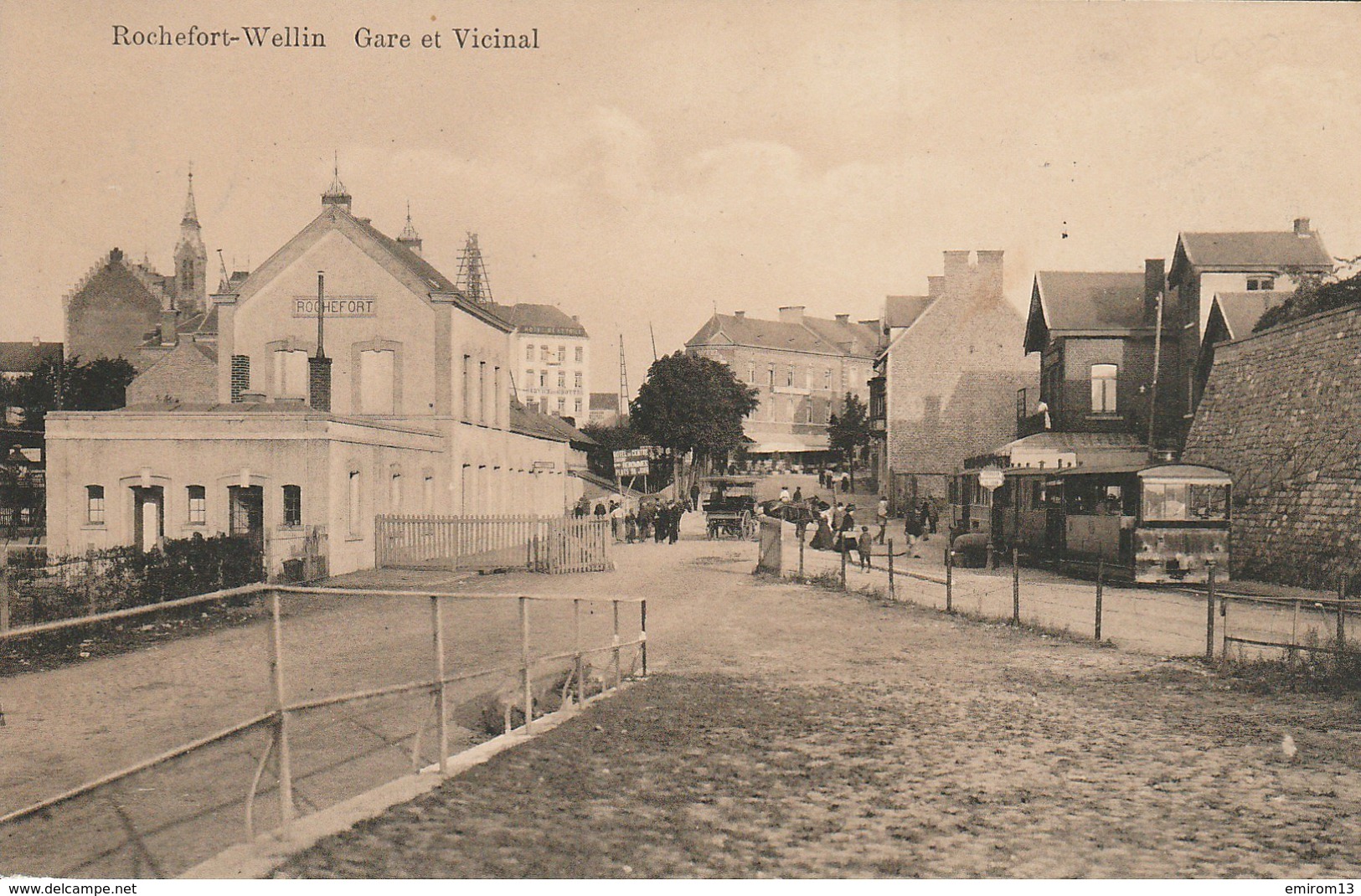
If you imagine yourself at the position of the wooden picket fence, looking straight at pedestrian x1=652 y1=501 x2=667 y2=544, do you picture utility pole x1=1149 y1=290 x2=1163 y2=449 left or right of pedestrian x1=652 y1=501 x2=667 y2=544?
right
